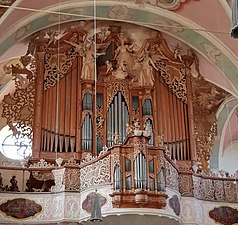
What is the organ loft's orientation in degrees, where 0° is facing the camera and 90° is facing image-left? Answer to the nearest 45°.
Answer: approximately 0°
